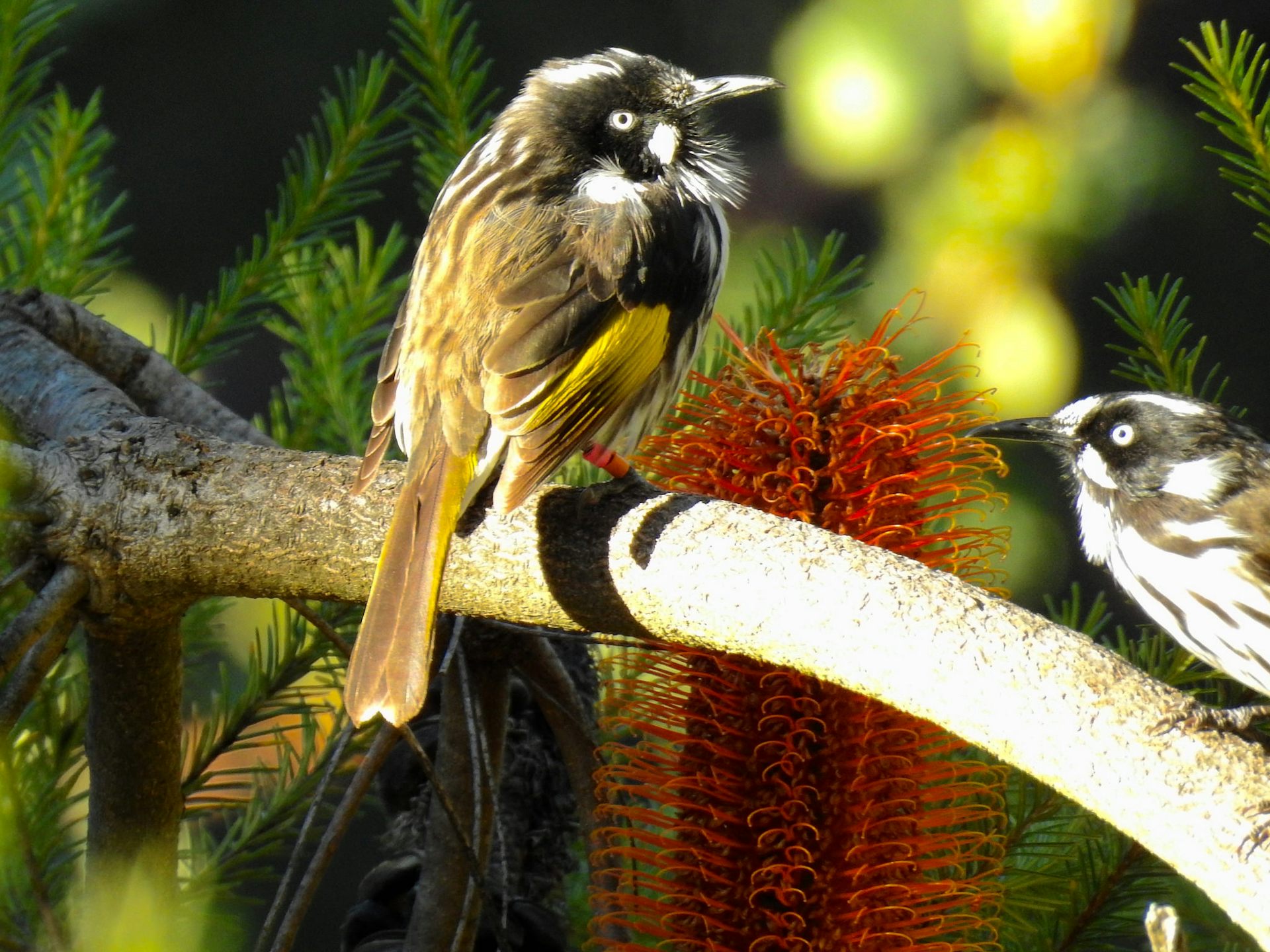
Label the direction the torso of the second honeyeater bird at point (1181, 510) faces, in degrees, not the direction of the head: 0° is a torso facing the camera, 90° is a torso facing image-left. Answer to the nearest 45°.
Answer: approximately 90°

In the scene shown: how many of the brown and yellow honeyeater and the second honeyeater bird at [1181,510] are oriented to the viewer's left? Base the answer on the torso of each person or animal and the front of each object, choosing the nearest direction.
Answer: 1

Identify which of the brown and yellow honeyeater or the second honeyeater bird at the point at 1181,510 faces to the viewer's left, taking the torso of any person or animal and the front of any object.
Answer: the second honeyeater bird

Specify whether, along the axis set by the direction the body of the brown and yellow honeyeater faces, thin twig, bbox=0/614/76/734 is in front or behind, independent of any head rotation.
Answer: behind

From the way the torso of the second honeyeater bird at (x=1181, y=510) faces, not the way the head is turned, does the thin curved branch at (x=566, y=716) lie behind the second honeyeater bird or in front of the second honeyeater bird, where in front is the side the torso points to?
in front

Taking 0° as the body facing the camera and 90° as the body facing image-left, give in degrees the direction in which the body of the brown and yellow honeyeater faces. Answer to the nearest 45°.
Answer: approximately 225°
